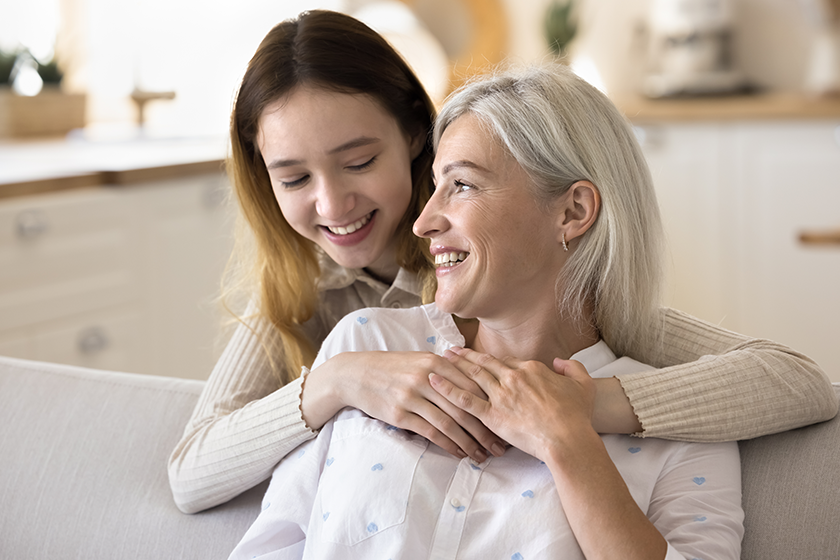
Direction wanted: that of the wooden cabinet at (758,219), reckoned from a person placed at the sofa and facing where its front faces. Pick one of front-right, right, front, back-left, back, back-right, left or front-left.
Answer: back-left

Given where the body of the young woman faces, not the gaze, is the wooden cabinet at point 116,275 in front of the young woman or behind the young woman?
behind

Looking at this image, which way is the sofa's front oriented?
toward the camera

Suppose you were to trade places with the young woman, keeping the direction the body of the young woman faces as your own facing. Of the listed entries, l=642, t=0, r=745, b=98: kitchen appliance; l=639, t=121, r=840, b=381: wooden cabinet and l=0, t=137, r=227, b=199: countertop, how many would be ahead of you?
0

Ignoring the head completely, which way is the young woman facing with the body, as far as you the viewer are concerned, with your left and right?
facing the viewer

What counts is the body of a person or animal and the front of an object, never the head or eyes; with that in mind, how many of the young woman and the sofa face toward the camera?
2

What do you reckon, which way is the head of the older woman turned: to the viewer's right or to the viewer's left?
to the viewer's left

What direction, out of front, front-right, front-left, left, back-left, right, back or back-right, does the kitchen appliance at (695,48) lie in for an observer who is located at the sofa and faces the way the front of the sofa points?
back-left

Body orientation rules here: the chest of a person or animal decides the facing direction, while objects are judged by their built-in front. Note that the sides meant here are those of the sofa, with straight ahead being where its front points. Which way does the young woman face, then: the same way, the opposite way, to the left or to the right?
the same way

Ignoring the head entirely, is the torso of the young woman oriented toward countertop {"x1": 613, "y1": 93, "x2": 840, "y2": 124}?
no

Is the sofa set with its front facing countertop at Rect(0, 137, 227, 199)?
no

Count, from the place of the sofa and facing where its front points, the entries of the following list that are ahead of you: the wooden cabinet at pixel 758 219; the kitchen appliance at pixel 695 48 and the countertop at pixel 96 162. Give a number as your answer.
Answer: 0

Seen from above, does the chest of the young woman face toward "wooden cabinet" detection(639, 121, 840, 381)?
no
